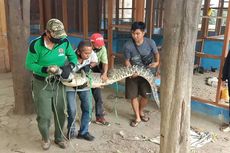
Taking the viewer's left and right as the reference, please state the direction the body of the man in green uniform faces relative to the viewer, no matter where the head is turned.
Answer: facing the viewer and to the right of the viewer

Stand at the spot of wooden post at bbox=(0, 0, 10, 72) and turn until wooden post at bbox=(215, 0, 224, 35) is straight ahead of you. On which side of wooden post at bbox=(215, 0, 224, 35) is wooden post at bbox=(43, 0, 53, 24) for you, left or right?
left

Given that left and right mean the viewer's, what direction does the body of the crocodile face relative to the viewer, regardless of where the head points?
facing to the left of the viewer

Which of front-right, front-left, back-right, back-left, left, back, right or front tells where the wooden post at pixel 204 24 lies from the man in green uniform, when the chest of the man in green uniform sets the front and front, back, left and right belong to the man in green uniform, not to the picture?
left

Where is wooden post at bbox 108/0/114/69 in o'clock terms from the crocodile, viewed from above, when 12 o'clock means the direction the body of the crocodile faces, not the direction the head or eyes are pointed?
The wooden post is roughly at 3 o'clock from the crocodile.

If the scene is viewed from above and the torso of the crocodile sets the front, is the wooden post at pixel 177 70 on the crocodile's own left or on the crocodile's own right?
on the crocodile's own left

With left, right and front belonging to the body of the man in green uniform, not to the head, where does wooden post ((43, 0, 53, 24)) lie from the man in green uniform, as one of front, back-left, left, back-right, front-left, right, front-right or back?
back-left

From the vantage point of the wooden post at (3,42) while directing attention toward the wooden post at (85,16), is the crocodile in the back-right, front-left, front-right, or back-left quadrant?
front-right

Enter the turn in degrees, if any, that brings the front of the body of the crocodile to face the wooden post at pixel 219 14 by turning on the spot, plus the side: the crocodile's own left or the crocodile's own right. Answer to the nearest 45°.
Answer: approximately 135° to the crocodile's own right

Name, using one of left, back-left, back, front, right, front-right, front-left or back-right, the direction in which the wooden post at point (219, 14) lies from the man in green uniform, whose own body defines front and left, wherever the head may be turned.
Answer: left

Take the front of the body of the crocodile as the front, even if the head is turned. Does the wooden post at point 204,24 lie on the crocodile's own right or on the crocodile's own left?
on the crocodile's own right
